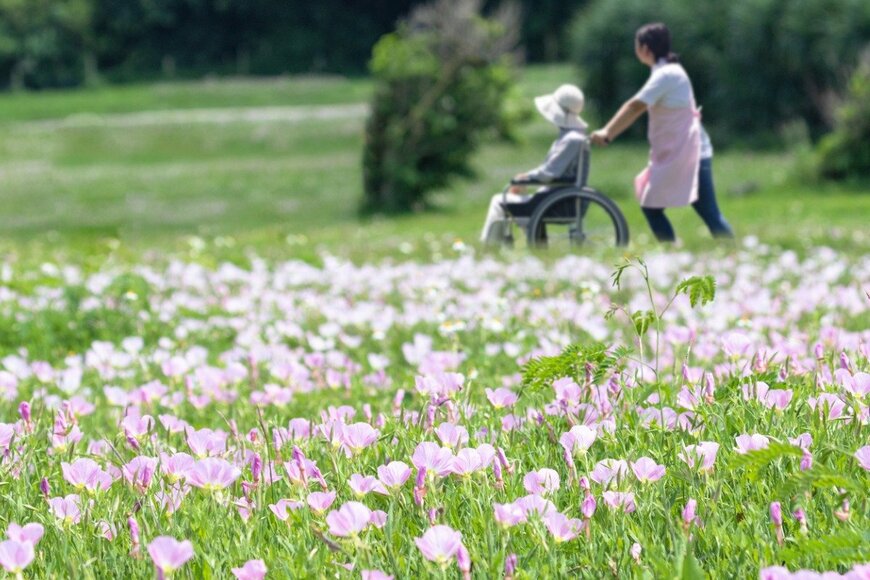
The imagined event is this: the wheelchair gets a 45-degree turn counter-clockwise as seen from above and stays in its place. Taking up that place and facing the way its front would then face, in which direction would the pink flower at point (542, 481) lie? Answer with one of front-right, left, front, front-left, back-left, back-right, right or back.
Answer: front-left

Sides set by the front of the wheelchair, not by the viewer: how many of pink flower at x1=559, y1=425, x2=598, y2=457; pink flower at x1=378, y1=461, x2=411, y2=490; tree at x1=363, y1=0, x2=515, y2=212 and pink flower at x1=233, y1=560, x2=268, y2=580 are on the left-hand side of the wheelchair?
3

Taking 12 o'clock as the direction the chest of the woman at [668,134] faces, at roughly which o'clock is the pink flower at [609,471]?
The pink flower is roughly at 9 o'clock from the woman.

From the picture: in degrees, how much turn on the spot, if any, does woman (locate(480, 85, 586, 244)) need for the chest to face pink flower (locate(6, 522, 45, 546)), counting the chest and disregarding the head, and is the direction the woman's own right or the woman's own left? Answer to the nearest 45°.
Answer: approximately 45° to the woman's own left

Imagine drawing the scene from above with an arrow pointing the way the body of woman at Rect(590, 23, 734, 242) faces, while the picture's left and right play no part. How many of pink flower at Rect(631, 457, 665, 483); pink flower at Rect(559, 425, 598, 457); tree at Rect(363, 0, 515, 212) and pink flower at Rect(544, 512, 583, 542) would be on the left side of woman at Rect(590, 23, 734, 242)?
3

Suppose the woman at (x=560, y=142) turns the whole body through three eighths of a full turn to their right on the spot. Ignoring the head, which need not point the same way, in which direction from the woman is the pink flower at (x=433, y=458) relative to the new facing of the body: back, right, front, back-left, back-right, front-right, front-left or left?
back-right

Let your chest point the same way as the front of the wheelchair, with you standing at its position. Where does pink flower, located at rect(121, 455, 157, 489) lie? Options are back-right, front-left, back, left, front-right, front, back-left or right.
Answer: front-left

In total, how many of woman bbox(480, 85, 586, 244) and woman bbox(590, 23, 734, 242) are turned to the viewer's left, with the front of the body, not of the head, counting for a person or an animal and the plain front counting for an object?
2

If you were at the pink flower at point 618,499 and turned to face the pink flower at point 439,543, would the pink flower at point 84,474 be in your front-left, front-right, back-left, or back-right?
front-right

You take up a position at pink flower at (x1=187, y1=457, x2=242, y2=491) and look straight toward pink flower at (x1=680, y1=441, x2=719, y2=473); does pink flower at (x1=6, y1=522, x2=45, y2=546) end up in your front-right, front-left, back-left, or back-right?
back-right

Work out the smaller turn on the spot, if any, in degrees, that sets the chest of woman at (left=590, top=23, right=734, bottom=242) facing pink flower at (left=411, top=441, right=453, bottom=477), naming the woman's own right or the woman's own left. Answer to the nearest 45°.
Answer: approximately 90° to the woman's own left

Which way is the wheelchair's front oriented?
to the viewer's left

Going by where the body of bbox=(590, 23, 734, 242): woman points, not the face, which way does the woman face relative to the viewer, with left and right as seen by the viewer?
facing to the left of the viewer

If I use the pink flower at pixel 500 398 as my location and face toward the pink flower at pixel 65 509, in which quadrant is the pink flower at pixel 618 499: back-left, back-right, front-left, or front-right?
front-left

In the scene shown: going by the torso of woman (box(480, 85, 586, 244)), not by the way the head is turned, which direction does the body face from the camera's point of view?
to the viewer's left

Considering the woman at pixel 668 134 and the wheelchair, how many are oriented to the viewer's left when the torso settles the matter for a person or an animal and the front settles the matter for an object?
2
